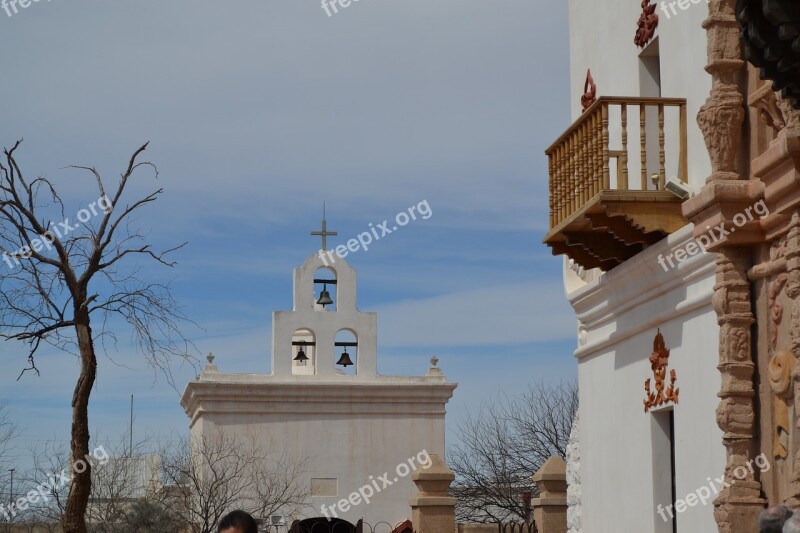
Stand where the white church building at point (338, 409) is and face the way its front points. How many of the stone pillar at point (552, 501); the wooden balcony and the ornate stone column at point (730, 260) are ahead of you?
3

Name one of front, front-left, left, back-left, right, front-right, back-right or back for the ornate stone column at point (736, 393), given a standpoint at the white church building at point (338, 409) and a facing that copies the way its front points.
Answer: front

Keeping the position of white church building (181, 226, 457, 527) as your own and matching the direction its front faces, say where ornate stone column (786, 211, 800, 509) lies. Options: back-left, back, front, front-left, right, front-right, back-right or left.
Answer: front

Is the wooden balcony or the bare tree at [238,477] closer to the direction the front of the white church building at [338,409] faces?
the wooden balcony

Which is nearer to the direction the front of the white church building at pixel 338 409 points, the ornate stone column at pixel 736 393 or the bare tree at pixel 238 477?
the ornate stone column

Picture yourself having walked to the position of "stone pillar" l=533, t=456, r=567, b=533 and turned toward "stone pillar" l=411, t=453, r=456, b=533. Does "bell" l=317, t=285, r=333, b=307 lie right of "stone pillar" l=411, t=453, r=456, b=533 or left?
right

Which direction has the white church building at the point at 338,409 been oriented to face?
toward the camera

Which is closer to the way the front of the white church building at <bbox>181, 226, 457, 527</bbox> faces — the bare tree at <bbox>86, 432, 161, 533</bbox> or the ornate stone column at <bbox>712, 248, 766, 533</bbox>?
the ornate stone column

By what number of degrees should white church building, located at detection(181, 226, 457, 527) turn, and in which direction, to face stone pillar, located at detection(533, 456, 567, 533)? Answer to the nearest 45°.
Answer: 0° — it already faces it

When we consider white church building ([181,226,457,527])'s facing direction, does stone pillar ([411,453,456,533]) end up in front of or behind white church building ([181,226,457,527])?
in front

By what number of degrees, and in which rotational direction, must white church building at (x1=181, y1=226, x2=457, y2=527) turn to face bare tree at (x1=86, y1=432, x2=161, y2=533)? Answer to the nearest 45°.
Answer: approximately 45° to its right

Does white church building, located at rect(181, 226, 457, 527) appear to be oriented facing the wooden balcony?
yes

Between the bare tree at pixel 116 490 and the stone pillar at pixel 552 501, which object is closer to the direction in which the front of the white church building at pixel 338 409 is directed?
the stone pillar
